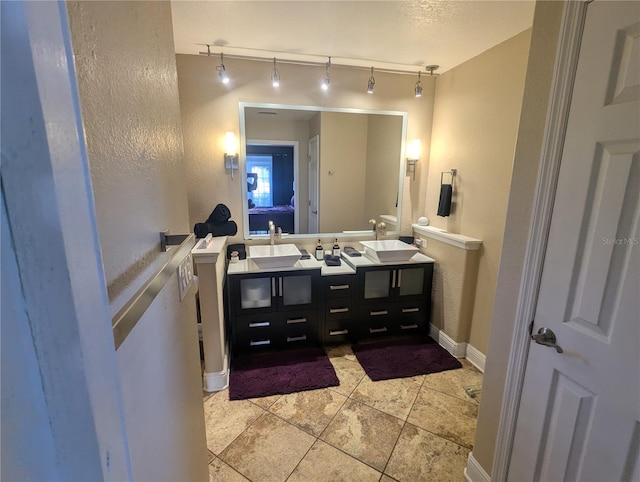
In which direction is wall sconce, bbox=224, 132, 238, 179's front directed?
toward the camera

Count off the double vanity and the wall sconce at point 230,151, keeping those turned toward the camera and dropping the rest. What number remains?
2

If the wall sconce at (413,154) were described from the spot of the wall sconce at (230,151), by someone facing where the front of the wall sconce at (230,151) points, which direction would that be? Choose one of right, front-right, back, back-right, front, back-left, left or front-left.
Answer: left

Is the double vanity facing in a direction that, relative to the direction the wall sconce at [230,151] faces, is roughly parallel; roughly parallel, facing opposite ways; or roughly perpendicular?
roughly parallel

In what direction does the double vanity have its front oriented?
toward the camera

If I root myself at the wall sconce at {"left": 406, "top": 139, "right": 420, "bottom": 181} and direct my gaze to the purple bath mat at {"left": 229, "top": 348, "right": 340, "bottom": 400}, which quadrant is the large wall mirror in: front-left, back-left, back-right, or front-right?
front-right

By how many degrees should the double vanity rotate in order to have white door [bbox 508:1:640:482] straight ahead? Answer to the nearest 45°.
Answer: approximately 45° to its left

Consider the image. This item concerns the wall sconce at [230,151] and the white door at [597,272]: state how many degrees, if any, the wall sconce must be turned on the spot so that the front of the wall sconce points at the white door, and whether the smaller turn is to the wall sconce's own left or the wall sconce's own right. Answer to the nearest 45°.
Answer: approximately 45° to the wall sconce's own left

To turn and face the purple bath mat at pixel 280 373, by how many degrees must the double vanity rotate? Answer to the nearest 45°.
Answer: approximately 45° to its right
